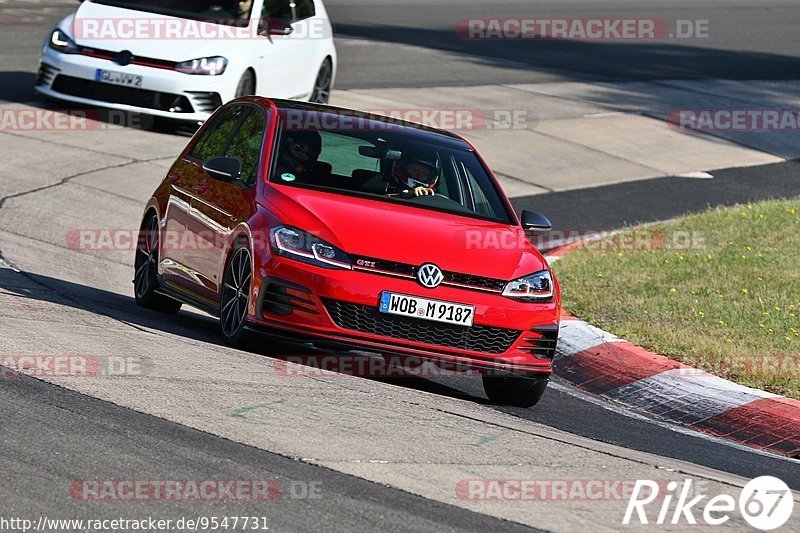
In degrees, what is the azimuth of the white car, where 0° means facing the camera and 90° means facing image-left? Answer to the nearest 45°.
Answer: approximately 45°

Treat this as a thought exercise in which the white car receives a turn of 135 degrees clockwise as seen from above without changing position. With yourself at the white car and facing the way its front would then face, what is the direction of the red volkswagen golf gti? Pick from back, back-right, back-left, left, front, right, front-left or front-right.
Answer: back

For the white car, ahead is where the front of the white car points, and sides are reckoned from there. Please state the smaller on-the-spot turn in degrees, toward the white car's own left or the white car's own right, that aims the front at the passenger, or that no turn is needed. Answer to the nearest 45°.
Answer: approximately 45° to the white car's own left

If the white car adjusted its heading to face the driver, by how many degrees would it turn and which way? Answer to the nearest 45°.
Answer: approximately 45° to its left
